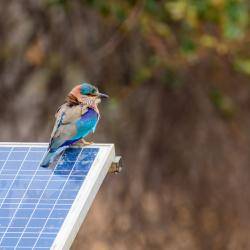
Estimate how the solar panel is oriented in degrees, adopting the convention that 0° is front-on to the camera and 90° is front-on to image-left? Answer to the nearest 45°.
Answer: approximately 45°
